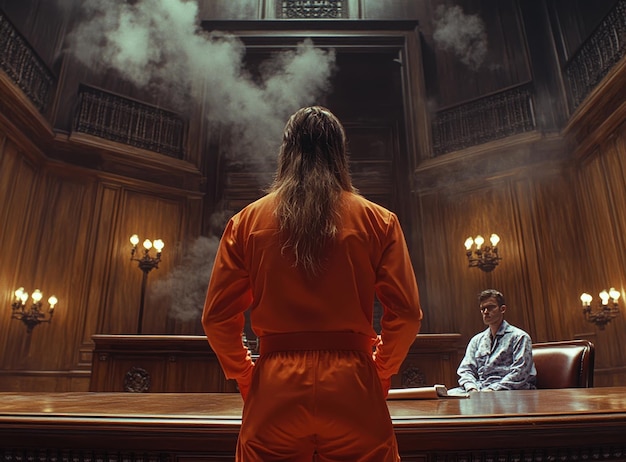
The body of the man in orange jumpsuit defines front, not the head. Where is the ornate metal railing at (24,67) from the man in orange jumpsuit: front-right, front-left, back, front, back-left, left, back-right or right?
front-left

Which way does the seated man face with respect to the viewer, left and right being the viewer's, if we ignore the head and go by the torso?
facing the viewer and to the left of the viewer

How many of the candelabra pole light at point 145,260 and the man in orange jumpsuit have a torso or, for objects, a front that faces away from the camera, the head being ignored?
1

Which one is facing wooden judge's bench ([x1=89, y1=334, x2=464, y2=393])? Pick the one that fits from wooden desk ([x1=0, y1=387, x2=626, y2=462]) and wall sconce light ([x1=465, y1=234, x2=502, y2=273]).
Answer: the wall sconce light

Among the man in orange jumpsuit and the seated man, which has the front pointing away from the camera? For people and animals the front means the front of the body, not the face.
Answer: the man in orange jumpsuit

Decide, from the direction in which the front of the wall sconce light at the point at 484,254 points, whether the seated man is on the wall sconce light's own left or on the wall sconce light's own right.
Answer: on the wall sconce light's own left

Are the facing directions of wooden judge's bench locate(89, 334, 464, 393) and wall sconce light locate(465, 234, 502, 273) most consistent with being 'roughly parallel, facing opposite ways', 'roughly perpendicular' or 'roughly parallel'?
roughly parallel

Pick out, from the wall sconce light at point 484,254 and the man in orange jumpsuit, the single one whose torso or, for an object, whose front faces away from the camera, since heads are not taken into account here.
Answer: the man in orange jumpsuit

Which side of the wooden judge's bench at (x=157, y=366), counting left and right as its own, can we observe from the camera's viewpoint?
front

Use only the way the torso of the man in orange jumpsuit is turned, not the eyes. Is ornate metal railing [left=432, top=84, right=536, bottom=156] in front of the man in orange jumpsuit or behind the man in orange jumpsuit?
in front

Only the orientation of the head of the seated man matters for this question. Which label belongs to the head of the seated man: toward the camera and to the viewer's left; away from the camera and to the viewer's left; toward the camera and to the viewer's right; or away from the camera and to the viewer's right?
toward the camera and to the viewer's left

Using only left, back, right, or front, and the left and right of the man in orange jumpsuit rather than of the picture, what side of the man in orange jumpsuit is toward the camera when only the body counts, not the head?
back
